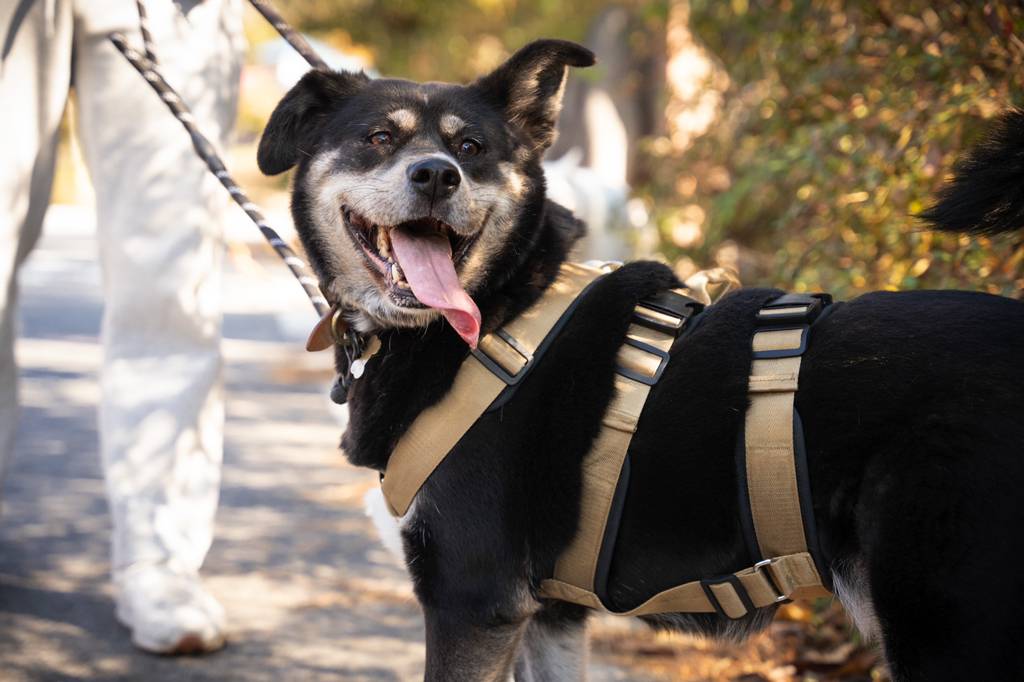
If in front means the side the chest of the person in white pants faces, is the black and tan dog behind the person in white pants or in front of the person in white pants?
in front

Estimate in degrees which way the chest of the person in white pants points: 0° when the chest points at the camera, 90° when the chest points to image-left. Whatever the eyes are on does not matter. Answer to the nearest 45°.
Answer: approximately 315°

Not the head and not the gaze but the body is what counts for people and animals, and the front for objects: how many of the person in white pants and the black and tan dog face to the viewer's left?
1

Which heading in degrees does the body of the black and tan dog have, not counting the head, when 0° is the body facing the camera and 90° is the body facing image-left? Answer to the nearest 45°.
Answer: approximately 90°

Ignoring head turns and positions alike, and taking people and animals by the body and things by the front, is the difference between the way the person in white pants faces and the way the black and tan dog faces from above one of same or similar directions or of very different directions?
very different directions

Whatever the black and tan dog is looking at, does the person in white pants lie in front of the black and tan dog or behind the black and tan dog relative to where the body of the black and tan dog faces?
in front
